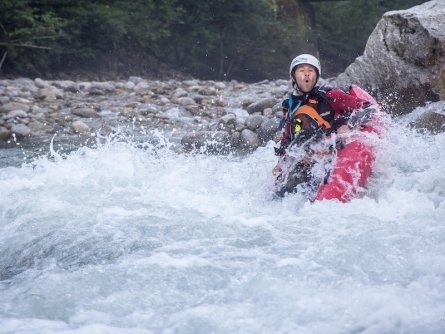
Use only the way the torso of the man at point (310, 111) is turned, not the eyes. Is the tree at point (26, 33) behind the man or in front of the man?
behind

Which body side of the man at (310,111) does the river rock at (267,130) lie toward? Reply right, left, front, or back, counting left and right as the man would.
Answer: back

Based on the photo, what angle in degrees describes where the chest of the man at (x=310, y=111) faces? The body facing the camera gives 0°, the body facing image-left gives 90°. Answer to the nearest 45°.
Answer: approximately 0°

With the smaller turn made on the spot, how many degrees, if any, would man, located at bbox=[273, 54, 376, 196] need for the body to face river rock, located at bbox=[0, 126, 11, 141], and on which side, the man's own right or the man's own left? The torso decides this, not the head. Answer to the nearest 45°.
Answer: approximately 135° to the man's own right

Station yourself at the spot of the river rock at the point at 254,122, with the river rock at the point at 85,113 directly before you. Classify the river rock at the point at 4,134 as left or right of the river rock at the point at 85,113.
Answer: left

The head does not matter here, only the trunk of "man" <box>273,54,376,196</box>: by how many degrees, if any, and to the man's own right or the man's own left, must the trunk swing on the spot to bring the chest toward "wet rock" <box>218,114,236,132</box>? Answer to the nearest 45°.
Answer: approximately 180°

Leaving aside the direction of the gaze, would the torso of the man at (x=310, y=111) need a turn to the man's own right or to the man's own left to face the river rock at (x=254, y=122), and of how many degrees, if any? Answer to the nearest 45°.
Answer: approximately 180°

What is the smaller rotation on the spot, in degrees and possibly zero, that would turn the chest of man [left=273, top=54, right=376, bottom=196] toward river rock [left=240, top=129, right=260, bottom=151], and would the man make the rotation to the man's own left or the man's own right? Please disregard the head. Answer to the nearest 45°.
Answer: approximately 180°
